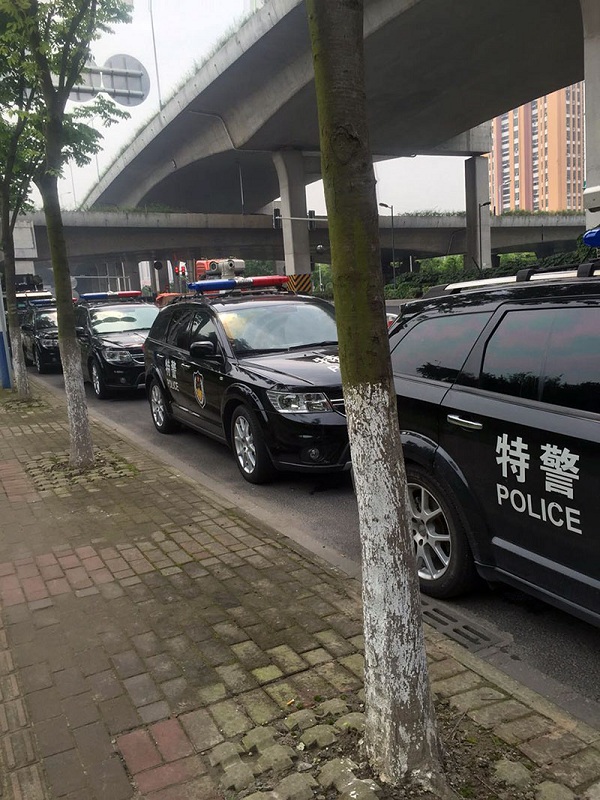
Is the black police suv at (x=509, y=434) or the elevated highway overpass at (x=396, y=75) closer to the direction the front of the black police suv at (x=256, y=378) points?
the black police suv

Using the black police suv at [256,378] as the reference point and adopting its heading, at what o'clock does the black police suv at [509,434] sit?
the black police suv at [509,434] is roughly at 1 o'clock from the black police suv at [256,378].

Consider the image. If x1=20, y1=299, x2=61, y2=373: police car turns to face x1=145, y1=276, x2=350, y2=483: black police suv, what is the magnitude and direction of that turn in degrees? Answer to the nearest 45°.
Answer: approximately 45° to its right

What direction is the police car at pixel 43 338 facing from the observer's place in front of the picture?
facing the viewer and to the right of the viewer

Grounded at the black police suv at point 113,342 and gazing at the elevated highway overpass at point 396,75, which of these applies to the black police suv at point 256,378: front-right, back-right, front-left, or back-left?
back-right

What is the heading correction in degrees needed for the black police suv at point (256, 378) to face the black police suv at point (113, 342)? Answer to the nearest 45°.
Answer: approximately 135° to its left

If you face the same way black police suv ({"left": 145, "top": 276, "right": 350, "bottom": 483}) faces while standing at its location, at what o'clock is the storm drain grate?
The storm drain grate is roughly at 1 o'clock from the black police suv.

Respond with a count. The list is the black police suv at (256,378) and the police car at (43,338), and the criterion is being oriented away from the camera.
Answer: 0

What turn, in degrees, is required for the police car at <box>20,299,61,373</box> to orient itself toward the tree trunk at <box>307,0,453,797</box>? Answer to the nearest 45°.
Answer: approximately 45° to its right

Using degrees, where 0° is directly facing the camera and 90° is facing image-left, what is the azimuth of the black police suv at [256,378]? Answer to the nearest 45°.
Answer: approximately 315°

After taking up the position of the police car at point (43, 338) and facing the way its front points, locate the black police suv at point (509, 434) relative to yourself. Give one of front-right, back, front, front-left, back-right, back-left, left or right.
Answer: front-right

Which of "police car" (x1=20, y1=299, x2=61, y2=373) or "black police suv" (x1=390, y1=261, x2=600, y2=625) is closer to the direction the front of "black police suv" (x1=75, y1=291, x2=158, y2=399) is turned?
the black police suv
